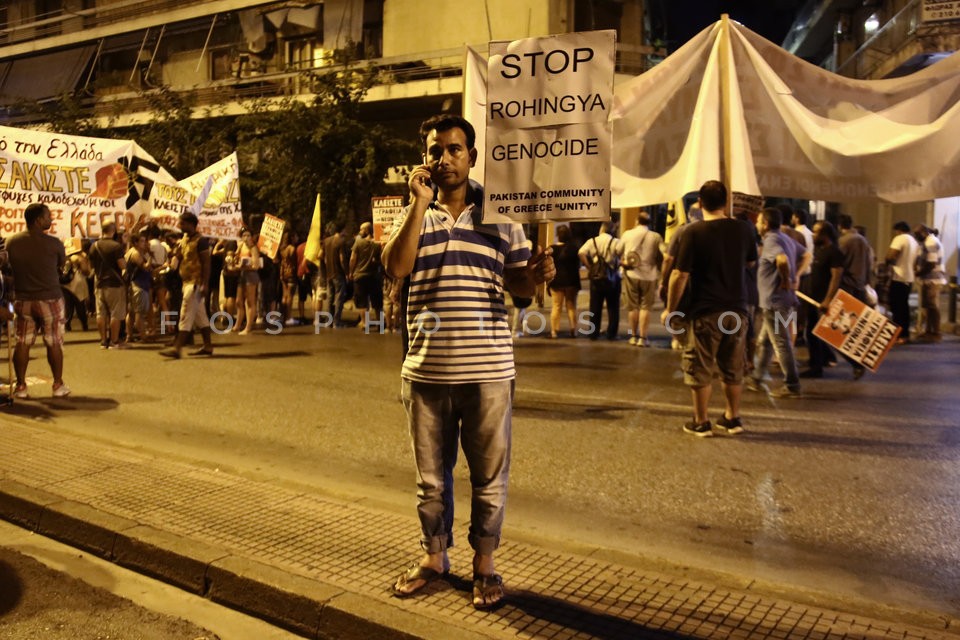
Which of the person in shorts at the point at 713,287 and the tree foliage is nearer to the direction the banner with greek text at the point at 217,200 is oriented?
the person in shorts

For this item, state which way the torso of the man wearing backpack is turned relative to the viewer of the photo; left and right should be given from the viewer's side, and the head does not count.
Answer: facing away from the viewer

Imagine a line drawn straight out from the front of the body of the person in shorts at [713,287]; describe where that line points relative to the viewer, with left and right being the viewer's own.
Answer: facing away from the viewer

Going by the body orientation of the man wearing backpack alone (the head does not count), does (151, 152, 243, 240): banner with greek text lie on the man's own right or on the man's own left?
on the man's own left

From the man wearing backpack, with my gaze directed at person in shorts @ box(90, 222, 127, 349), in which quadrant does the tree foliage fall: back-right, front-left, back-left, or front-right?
front-right

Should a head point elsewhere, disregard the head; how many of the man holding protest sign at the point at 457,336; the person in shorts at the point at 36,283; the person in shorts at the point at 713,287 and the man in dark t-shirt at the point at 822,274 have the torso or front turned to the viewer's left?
1

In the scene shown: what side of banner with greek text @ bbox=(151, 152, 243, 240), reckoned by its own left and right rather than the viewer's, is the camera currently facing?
front

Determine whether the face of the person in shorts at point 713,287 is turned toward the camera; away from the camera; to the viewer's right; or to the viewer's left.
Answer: away from the camera

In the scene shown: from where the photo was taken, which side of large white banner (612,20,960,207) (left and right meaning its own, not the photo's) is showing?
back

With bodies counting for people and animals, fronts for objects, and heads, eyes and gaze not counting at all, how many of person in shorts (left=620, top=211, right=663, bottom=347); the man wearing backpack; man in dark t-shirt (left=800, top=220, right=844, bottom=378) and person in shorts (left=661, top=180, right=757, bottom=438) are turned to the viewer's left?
1

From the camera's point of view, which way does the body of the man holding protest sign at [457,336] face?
toward the camera

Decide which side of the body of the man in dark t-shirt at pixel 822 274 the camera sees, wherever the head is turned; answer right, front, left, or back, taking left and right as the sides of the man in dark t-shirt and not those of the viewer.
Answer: left
